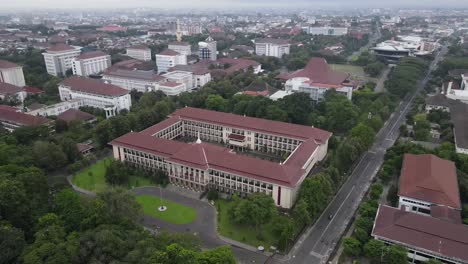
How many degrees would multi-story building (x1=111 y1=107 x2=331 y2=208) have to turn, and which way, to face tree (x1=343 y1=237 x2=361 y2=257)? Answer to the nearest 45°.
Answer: approximately 90° to its left

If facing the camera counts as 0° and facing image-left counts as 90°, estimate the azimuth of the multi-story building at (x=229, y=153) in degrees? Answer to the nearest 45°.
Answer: approximately 45°
